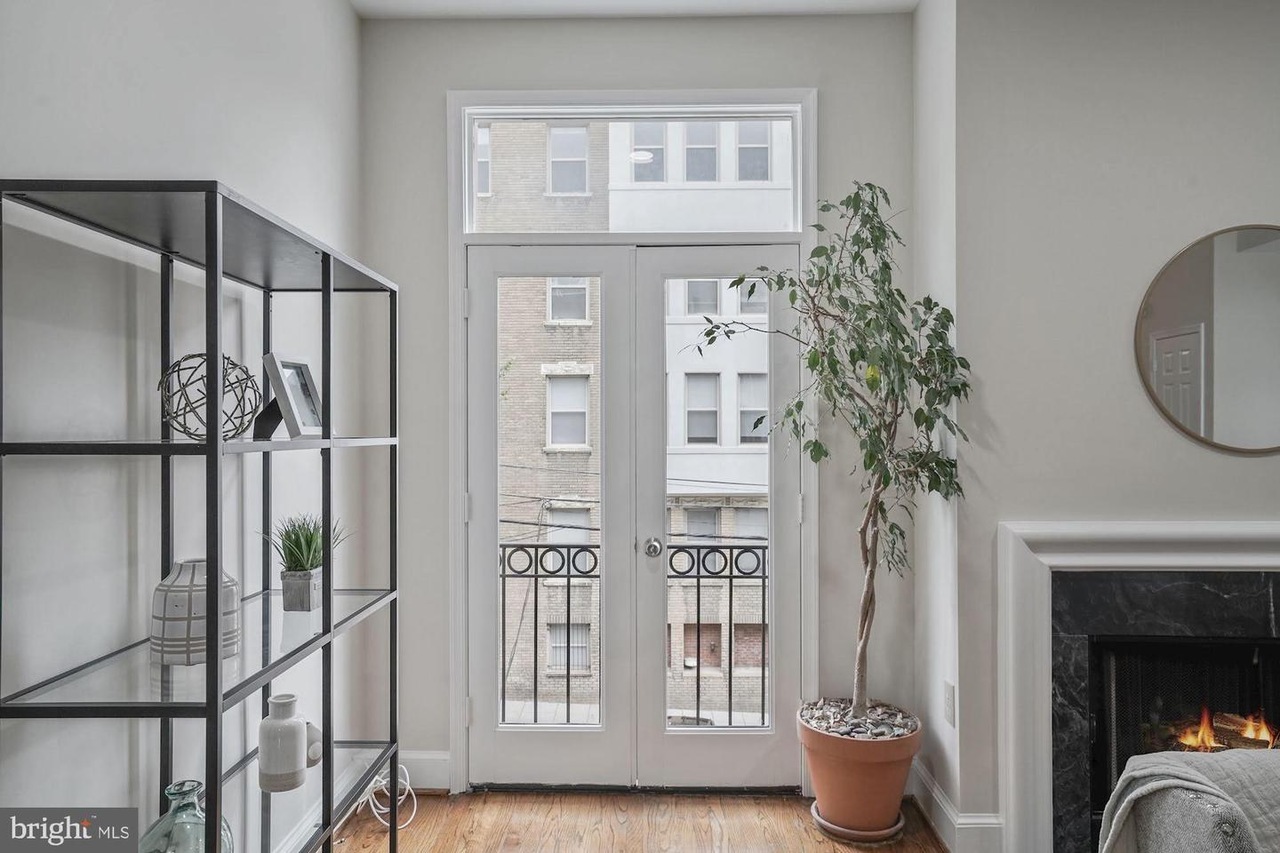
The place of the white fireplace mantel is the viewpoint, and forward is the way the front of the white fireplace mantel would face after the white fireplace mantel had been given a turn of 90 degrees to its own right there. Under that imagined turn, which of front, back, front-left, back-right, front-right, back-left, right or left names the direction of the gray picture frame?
front-left

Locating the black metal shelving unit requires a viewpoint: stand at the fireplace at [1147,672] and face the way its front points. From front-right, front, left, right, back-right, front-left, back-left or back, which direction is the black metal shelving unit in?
front-right

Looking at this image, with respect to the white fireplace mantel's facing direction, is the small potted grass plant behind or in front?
in front

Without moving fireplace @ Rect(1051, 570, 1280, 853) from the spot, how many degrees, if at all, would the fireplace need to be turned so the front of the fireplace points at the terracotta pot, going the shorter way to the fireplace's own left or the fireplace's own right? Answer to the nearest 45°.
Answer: approximately 90° to the fireplace's own right

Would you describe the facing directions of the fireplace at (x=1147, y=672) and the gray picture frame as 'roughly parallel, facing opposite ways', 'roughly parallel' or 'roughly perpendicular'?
roughly perpendicular

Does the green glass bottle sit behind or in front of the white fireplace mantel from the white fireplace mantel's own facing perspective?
in front

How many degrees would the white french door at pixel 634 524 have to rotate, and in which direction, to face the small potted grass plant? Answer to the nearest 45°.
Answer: approximately 45° to its right

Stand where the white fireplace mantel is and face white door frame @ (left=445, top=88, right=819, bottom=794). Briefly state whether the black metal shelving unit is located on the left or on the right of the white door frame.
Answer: left

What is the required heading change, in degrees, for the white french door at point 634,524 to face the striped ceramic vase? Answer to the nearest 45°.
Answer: approximately 45° to its right
